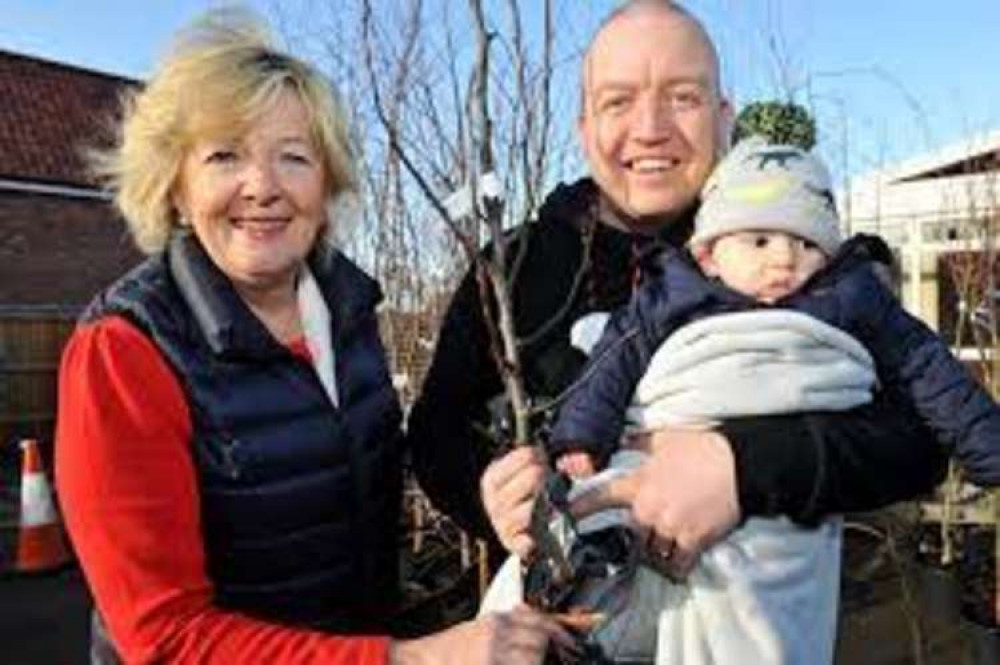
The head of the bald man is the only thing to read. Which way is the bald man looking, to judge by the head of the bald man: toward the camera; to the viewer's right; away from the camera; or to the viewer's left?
toward the camera

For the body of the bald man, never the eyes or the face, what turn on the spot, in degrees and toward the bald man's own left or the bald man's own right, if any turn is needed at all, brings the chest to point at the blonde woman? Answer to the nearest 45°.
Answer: approximately 45° to the bald man's own right

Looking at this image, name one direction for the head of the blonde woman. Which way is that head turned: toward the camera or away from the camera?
toward the camera

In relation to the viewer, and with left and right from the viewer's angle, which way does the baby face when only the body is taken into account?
facing the viewer

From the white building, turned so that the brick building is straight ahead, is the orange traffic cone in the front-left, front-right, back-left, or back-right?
front-left

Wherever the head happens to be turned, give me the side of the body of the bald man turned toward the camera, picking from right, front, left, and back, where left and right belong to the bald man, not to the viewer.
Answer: front

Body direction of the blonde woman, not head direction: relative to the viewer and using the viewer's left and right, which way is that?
facing the viewer and to the right of the viewer

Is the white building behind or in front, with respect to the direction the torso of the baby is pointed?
behind

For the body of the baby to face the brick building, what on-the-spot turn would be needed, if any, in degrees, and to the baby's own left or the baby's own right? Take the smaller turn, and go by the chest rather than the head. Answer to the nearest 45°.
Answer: approximately 135° to the baby's own right

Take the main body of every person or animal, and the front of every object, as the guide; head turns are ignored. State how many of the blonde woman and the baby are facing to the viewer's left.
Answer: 0

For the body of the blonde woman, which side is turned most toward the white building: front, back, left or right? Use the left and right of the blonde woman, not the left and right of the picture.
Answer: left

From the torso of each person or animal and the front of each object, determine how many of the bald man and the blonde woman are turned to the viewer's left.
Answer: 0
